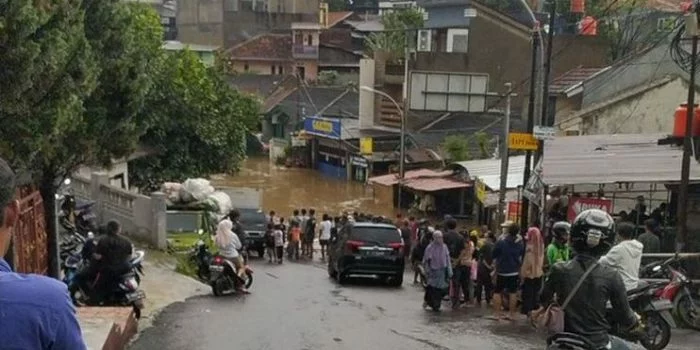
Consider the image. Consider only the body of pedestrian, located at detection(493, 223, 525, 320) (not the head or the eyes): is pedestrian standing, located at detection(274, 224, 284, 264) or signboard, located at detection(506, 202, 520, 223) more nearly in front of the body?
the signboard

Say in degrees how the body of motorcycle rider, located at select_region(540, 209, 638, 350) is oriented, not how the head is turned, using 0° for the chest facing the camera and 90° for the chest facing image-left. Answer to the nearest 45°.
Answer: approximately 180°

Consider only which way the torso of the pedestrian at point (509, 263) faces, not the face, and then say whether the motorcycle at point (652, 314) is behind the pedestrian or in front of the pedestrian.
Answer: behind

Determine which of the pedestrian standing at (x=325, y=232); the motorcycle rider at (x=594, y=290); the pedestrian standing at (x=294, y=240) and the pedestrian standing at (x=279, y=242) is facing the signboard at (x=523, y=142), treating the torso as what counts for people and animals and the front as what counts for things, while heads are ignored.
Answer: the motorcycle rider

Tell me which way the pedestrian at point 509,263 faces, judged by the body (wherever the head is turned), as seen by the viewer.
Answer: away from the camera
